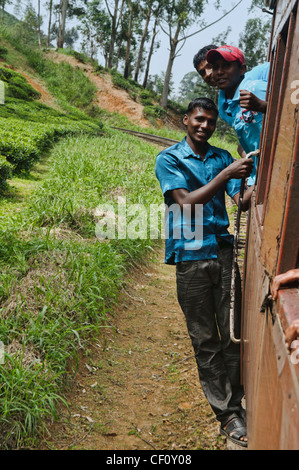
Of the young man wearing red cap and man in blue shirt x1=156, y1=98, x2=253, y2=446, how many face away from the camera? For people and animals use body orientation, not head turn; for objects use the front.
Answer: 0

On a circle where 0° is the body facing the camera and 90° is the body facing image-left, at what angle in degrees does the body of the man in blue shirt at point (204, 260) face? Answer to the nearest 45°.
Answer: approximately 315°

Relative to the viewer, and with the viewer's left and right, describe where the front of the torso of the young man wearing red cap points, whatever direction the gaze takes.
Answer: facing the viewer and to the left of the viewer

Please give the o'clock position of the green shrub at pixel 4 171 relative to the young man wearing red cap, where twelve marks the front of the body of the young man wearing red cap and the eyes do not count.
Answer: The green shrub is roughly at 3 o'clock from the young man wearing red cap.

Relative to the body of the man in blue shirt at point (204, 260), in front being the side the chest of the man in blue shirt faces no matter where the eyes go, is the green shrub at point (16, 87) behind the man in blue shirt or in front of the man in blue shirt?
behind

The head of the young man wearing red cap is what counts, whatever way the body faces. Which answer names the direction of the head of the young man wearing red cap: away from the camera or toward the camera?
toward the camera
